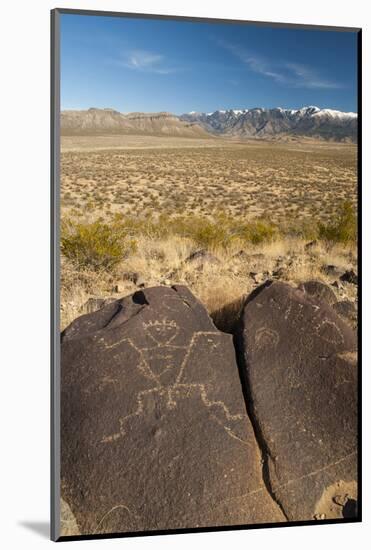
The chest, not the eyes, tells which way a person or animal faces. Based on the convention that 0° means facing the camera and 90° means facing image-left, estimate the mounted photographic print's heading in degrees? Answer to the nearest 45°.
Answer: approximately 315°
